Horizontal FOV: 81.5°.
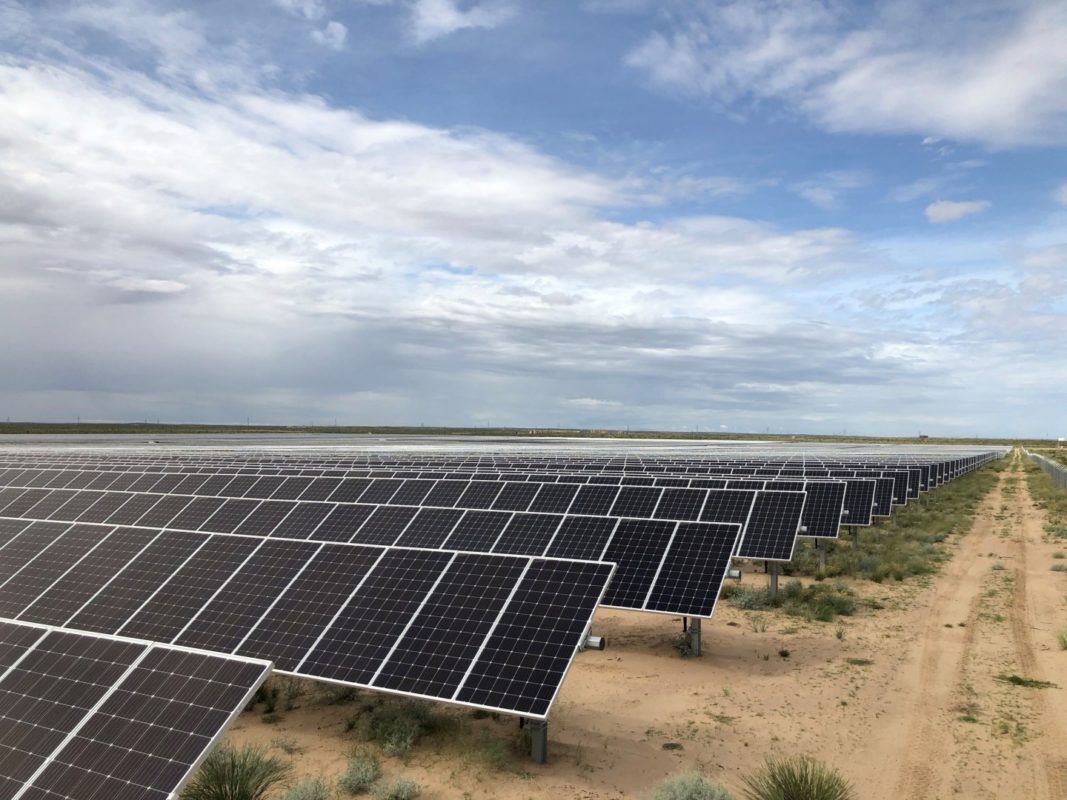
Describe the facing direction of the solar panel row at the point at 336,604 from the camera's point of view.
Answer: facing the viewer and to the left of the viewer

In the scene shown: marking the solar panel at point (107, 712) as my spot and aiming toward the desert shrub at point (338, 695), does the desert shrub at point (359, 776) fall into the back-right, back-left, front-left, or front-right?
front-right

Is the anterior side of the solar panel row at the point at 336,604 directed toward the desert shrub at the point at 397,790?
no

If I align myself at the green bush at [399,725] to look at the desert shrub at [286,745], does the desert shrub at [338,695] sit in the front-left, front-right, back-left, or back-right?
front-right

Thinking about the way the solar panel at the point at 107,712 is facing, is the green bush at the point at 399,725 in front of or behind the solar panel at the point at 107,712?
behind

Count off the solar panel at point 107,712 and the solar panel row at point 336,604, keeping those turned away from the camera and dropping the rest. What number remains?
0

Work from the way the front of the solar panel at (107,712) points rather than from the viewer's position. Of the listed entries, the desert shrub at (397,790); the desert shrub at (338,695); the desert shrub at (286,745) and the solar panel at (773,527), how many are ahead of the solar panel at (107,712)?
0

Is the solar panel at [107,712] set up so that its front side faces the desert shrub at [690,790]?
no

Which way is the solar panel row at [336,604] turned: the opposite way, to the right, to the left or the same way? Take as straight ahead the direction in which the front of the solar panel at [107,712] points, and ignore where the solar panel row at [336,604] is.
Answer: the same way

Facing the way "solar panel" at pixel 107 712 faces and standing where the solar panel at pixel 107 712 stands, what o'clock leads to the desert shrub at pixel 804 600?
The desert shrub is roughly at 7 o'clock from the solar panel.
